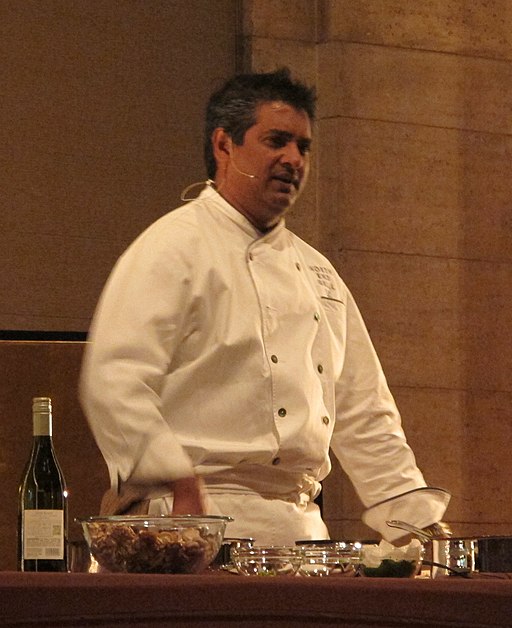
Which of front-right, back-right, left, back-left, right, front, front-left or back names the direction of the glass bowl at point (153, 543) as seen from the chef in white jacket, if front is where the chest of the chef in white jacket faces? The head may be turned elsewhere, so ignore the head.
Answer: front-right

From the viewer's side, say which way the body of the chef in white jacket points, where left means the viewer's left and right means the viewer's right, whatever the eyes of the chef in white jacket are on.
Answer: facing the viewer and to the right of the viewer

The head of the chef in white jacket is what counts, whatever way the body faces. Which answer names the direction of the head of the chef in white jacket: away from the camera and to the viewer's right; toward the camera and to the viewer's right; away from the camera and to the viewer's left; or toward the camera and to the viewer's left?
toward the camera and to the viewer's right

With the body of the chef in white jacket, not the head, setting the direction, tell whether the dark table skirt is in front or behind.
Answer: in front

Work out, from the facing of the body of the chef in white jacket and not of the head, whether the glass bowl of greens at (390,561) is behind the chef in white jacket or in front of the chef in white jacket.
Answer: in front

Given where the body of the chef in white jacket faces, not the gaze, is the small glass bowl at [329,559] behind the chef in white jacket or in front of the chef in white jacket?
in front

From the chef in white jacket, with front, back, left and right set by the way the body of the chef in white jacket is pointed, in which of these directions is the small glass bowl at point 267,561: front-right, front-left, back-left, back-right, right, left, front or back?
front-right
